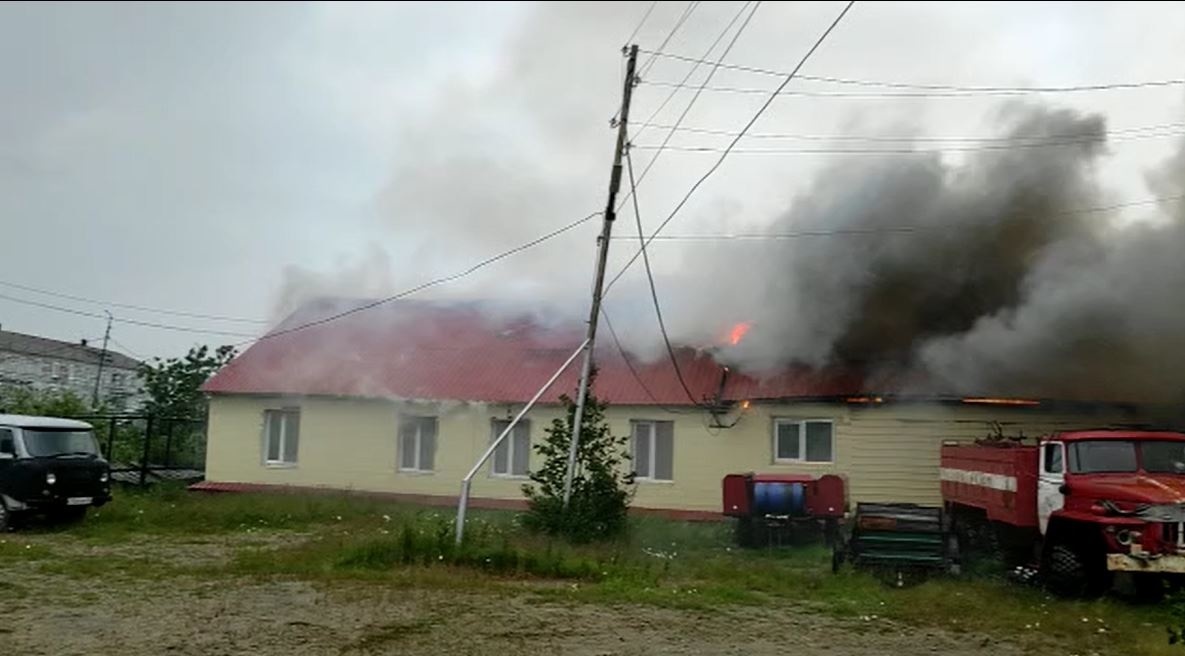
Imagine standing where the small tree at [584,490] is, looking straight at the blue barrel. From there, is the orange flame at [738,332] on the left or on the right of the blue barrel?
left

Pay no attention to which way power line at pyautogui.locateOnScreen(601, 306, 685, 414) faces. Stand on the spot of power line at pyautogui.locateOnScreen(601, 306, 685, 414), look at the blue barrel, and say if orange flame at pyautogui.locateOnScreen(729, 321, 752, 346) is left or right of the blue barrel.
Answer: left

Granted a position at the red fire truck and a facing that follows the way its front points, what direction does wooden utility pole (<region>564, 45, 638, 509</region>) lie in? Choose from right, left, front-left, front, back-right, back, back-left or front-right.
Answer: back-right

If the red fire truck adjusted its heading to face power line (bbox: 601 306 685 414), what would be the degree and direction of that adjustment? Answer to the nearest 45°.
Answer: approximately 180°

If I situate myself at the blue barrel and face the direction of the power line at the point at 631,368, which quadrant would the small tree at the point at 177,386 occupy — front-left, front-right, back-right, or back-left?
front-left

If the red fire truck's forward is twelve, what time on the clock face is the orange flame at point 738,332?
The orange flame is roughly at 6 o'clock from the red fire truck.

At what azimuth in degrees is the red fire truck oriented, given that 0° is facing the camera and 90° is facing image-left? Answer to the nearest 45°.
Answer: approximately 315°

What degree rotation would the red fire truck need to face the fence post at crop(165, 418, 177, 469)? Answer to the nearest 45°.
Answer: approximately 135° to its right

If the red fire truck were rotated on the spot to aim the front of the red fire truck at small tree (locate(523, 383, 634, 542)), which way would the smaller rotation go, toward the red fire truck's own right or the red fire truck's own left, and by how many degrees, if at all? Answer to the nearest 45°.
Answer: approximately 135° to the red fire truck's own right

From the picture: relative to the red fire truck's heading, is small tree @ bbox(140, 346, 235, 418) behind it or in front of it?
behind

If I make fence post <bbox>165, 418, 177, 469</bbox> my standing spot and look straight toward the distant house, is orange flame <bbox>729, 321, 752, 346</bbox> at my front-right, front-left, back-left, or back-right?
back-right

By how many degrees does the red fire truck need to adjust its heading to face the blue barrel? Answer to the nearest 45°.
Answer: approximately 180°
